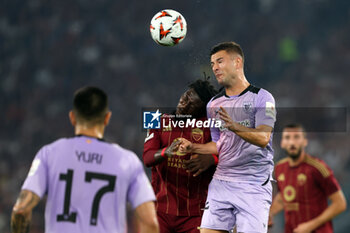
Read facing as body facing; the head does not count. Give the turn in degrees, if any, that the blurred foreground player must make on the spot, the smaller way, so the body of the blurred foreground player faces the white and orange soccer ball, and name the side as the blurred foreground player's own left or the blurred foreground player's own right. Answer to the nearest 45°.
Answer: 0° — they already face it

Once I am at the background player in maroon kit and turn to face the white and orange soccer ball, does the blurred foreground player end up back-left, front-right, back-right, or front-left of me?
front-left

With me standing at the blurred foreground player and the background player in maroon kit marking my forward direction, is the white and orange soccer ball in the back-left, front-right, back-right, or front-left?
front-left

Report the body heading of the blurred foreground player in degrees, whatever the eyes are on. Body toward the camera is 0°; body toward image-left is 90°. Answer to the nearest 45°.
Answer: approximately 180°

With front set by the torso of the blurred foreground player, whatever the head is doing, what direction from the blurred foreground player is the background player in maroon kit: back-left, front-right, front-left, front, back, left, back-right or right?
front-right

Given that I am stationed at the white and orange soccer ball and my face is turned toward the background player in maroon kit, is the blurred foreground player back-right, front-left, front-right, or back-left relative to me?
back-right

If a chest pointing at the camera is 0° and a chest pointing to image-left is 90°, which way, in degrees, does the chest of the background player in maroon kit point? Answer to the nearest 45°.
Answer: approximately 45°

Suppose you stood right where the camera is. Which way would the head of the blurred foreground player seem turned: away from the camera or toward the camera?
away from the camera

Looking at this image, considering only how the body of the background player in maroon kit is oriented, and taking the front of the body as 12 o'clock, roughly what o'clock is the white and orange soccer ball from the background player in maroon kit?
The white and orange soccer ball is roughly at 12 o'clock from the background player in maroon kit.

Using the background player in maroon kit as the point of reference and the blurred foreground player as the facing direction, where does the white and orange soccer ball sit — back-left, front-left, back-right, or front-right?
front-right

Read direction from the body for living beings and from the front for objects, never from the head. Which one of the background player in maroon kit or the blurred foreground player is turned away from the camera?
the blurred foreground player
